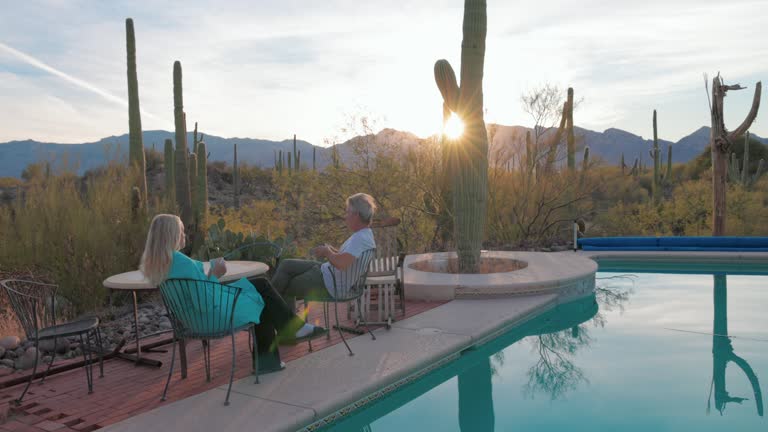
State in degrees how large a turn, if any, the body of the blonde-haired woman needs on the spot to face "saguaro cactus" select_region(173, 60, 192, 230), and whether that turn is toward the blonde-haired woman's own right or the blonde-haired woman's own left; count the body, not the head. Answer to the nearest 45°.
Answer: approximately 45° to the blonde-haired woman's own left

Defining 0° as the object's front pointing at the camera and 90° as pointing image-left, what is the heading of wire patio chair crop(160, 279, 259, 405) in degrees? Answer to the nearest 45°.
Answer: approximately 225°

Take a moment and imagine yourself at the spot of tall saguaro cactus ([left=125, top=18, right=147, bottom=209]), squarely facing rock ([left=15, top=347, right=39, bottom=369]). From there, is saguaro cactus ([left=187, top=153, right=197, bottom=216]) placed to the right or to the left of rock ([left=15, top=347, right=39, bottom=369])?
left

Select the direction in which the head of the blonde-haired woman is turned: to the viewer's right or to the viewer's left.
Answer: to the viewer's right

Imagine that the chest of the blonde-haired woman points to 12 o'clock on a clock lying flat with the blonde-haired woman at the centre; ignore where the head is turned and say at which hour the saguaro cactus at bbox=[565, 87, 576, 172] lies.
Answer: The saguaro cactus is roughly at 12 o'clock from the blonde-haired woman.

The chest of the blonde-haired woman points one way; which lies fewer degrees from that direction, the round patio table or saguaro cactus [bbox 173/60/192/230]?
the saguaro cactus

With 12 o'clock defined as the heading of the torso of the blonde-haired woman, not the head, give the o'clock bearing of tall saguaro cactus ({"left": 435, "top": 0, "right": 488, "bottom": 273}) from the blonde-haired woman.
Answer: The tall saguaro cactus is roughly at 12 o'clock from the blonde-haired woman.

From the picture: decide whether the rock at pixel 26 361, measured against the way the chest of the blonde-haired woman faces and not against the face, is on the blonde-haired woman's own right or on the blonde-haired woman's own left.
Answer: on the blonde-haired woman's own left

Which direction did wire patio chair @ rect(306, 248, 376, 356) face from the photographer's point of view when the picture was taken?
facing away from the viewer and to the left of the viewer

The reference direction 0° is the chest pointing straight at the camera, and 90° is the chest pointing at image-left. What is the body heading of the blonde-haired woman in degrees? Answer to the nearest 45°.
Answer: approximately 225°

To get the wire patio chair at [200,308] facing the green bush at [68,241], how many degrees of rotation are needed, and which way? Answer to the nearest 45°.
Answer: approximately 90° to its left
